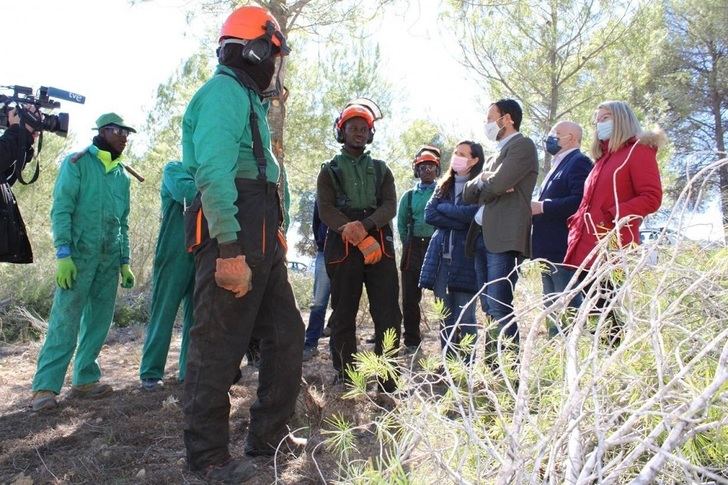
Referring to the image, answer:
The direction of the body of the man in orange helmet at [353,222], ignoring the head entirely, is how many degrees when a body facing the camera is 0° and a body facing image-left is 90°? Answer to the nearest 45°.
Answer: approximately 0°

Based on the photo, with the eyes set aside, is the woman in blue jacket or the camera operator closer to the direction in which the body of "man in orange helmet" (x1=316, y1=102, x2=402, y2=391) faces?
the camera operator

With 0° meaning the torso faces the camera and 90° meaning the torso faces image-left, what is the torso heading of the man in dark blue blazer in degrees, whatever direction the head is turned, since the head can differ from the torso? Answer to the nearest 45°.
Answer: approximately 90°

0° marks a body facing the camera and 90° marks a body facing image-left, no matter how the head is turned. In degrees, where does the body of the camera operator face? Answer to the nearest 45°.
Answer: approximately 270°

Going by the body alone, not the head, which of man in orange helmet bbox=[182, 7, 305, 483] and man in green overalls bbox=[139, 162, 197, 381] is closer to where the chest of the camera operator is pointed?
the man in green overalls

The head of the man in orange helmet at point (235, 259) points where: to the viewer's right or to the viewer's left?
to the viewer's right

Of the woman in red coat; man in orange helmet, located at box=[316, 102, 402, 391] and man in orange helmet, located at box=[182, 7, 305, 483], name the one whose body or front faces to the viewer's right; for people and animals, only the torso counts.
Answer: man in orange helmet, located at box=[182, 7, 305, 483]

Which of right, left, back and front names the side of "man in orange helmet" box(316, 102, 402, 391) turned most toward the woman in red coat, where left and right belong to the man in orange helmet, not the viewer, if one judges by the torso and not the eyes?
left

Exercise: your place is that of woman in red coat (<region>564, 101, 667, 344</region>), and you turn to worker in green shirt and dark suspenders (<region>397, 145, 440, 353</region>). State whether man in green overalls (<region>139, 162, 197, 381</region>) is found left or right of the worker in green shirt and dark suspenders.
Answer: left
